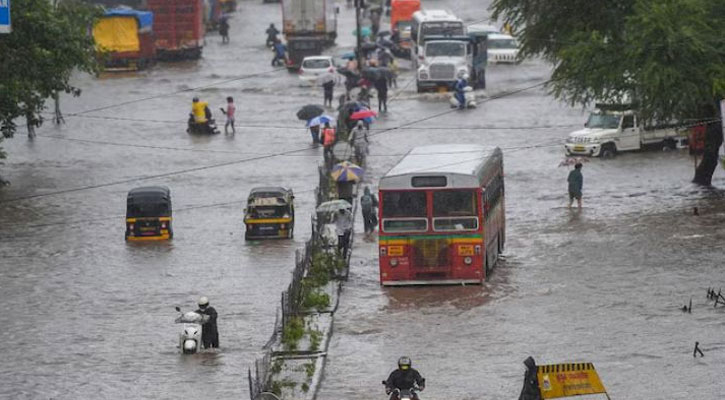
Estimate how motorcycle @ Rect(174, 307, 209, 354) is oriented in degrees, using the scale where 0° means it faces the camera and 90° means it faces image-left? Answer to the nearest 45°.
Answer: approximately 0°

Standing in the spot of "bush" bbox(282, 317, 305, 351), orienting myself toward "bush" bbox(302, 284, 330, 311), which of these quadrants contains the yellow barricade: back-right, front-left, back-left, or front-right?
back-right

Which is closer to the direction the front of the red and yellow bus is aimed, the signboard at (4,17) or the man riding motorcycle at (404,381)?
the man riding motorcycle

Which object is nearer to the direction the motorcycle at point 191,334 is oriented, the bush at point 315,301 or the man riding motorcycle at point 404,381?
the man riding motorcycle

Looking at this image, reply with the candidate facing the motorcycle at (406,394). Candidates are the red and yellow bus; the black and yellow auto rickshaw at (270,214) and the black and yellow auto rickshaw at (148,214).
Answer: the red and yellow bus
